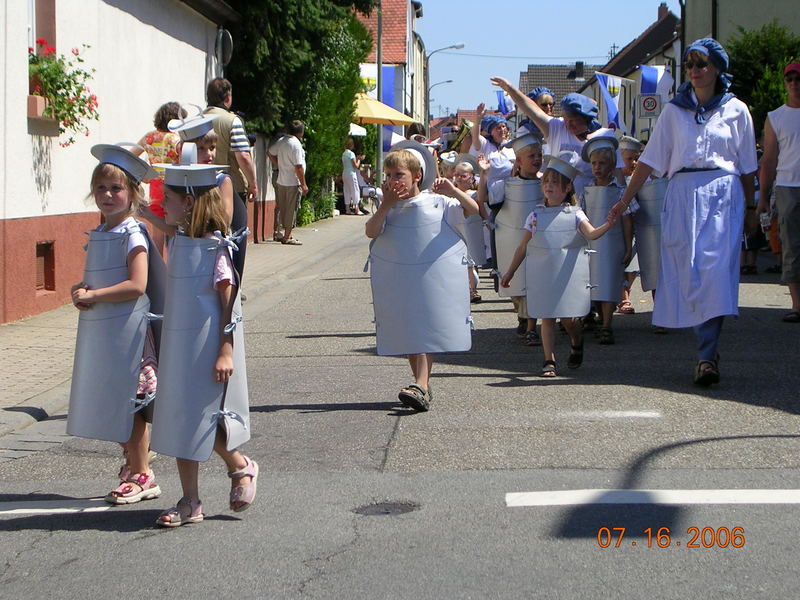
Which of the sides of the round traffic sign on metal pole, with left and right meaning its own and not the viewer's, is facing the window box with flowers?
right

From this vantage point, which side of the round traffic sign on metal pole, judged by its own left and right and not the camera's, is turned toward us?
right

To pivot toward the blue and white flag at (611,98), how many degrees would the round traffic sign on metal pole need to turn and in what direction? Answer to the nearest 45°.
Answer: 0° — it already faces it

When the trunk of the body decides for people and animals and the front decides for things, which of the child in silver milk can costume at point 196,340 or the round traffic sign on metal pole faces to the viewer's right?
the round traffic sign on metal pole

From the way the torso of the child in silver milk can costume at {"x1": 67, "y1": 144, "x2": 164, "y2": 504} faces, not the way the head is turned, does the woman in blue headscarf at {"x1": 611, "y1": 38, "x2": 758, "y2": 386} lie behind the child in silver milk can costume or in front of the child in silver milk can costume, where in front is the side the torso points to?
behind

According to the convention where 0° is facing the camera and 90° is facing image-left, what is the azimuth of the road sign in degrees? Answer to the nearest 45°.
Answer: approximately 0°

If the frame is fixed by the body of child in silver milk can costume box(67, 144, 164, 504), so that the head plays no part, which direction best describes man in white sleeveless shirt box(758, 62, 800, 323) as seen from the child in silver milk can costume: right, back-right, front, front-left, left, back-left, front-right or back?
back

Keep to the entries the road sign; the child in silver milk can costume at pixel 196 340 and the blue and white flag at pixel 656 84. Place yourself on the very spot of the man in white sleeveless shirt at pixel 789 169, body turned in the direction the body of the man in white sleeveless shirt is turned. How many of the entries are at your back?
2

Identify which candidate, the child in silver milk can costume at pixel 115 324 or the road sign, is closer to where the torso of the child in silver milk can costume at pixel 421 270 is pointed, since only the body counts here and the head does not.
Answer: the child in silver milk can costume

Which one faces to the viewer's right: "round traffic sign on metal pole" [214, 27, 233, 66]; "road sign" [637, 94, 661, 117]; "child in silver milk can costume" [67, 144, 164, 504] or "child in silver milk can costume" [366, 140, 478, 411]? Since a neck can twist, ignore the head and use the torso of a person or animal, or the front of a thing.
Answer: the round traffic sign on metal pole

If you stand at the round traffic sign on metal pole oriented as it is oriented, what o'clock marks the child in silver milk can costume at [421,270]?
The child in silver milk can costume is roughly at 3 o'clock from the round traffic sign on metal pole.
